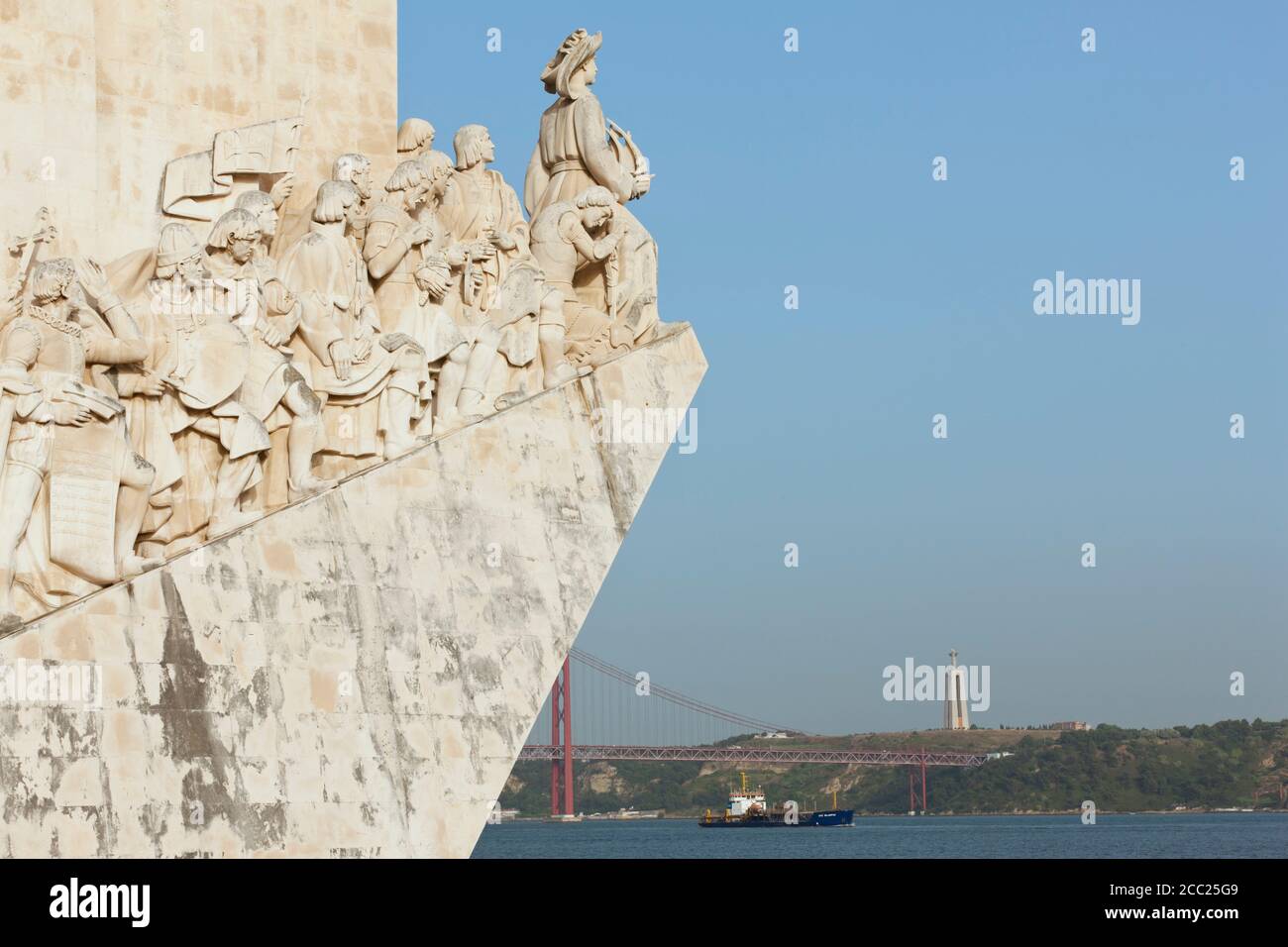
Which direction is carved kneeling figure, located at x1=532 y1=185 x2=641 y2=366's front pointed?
to the viewer's right

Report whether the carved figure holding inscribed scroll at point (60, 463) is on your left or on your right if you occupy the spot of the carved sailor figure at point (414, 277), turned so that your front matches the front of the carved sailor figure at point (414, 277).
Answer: on your right

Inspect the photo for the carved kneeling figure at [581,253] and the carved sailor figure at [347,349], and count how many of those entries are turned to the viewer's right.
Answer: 2

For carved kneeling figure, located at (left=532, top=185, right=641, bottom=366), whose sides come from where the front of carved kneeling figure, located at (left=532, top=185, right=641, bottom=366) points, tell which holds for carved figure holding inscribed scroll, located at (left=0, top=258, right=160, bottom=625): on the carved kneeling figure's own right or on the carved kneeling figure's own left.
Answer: on the carved kneeling figure's own right

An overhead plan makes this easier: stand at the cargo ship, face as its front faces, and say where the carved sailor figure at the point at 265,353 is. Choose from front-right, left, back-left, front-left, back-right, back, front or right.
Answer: right

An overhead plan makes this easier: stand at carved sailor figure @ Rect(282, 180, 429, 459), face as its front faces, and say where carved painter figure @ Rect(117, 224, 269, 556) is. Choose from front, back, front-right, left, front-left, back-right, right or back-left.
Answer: back-right

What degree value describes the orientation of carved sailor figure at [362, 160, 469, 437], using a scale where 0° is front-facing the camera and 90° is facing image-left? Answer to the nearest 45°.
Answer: approximately 315°

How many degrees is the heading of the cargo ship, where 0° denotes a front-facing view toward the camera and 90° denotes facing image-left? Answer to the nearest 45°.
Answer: approximately 270°
